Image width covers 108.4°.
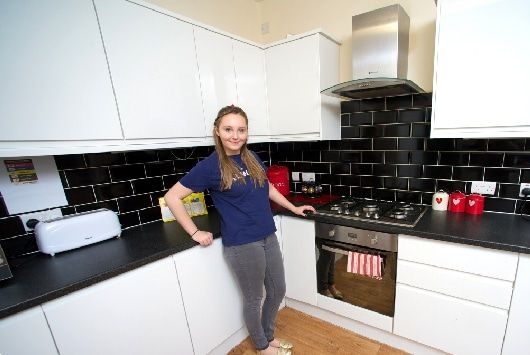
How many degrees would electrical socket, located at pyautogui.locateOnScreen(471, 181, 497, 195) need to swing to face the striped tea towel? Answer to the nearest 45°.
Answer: approximately 45° to its right

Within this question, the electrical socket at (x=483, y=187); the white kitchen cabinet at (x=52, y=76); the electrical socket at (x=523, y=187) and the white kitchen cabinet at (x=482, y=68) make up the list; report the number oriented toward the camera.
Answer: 4

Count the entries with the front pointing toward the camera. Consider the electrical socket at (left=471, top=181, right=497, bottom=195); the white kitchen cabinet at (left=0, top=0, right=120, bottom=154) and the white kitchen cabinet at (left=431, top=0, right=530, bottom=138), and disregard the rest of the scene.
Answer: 3

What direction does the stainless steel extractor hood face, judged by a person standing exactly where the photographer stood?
facing the viewer and to the left of the viewer

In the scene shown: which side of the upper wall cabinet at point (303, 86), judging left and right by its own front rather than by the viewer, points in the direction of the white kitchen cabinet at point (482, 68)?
left

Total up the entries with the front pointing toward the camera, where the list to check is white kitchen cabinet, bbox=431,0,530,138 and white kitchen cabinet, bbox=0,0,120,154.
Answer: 2

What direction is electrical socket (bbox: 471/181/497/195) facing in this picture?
toward the camera

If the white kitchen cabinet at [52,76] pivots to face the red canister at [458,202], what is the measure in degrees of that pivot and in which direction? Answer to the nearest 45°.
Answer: approximately 45° to its left

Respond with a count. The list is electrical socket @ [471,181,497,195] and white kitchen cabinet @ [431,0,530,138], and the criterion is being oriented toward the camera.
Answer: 2

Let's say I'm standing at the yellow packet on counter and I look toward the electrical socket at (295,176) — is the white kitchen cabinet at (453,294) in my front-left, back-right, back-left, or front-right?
front-right

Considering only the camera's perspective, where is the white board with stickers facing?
facing the viewer and to the right of the viewer

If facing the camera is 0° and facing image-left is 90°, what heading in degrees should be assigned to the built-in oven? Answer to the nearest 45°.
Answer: approximately 45°
